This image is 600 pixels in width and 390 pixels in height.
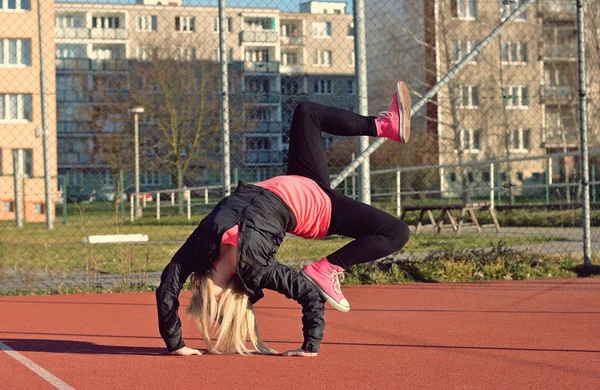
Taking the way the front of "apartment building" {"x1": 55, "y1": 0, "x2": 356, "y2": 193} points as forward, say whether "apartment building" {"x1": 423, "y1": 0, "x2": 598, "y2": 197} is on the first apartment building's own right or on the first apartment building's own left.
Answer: on the first apartment building's own left

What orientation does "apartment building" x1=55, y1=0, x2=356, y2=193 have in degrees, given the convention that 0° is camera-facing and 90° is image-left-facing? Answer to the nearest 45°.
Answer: approximately 0°

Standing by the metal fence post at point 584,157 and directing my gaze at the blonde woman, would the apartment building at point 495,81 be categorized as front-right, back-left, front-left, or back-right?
back-right

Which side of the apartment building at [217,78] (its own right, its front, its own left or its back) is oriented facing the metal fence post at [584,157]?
front

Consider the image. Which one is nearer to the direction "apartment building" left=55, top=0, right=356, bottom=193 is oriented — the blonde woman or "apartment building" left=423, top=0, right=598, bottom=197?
the blonde woman

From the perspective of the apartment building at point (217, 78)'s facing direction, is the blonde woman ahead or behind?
ahead

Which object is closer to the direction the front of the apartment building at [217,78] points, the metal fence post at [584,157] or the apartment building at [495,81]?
the metal fence post
